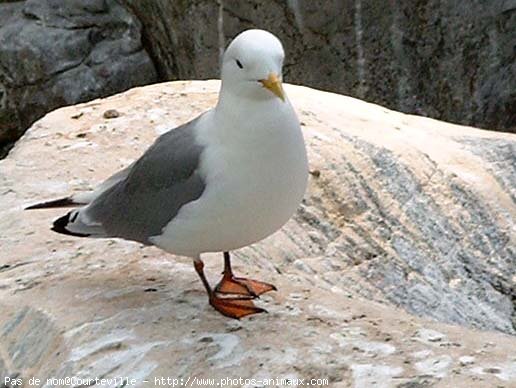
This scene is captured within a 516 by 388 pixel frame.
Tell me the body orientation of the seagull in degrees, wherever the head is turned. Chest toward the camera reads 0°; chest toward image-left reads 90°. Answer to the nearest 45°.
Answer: approximately 315°
